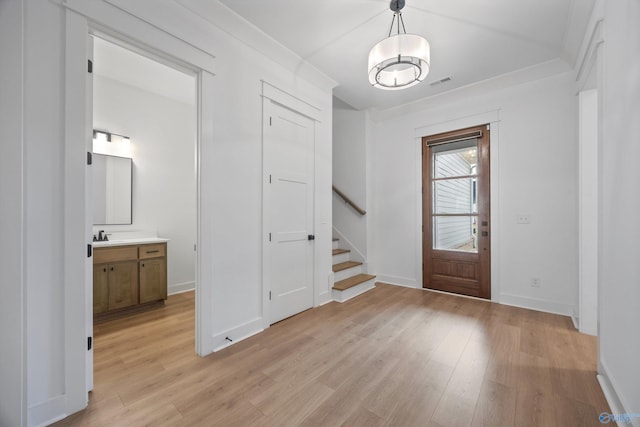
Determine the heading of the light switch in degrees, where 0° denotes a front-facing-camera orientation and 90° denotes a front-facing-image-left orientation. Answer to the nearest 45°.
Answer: approximately 0°

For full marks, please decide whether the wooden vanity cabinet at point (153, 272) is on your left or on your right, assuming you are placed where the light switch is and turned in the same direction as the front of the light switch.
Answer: on your right

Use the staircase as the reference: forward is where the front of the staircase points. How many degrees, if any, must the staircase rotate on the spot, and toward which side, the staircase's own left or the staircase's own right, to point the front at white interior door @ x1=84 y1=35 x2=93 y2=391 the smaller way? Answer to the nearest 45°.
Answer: approximately 90° to the staircase's own right

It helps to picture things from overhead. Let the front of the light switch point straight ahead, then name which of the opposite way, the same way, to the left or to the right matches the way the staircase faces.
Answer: to the left

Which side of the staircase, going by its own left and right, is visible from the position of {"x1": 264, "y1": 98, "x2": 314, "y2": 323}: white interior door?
right

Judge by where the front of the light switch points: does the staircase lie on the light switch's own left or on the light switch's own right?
on the light switch's own right

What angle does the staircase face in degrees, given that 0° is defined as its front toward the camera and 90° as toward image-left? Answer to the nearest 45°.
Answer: approximately 315°

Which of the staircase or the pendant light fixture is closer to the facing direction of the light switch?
the pendant light fixture

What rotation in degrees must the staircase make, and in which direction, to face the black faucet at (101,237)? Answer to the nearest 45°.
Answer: approximately 135° to its right

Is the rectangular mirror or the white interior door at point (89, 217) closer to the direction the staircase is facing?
the white interior door

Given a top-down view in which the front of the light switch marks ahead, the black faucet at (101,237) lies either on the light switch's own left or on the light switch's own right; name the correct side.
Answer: on the light switch's own right
